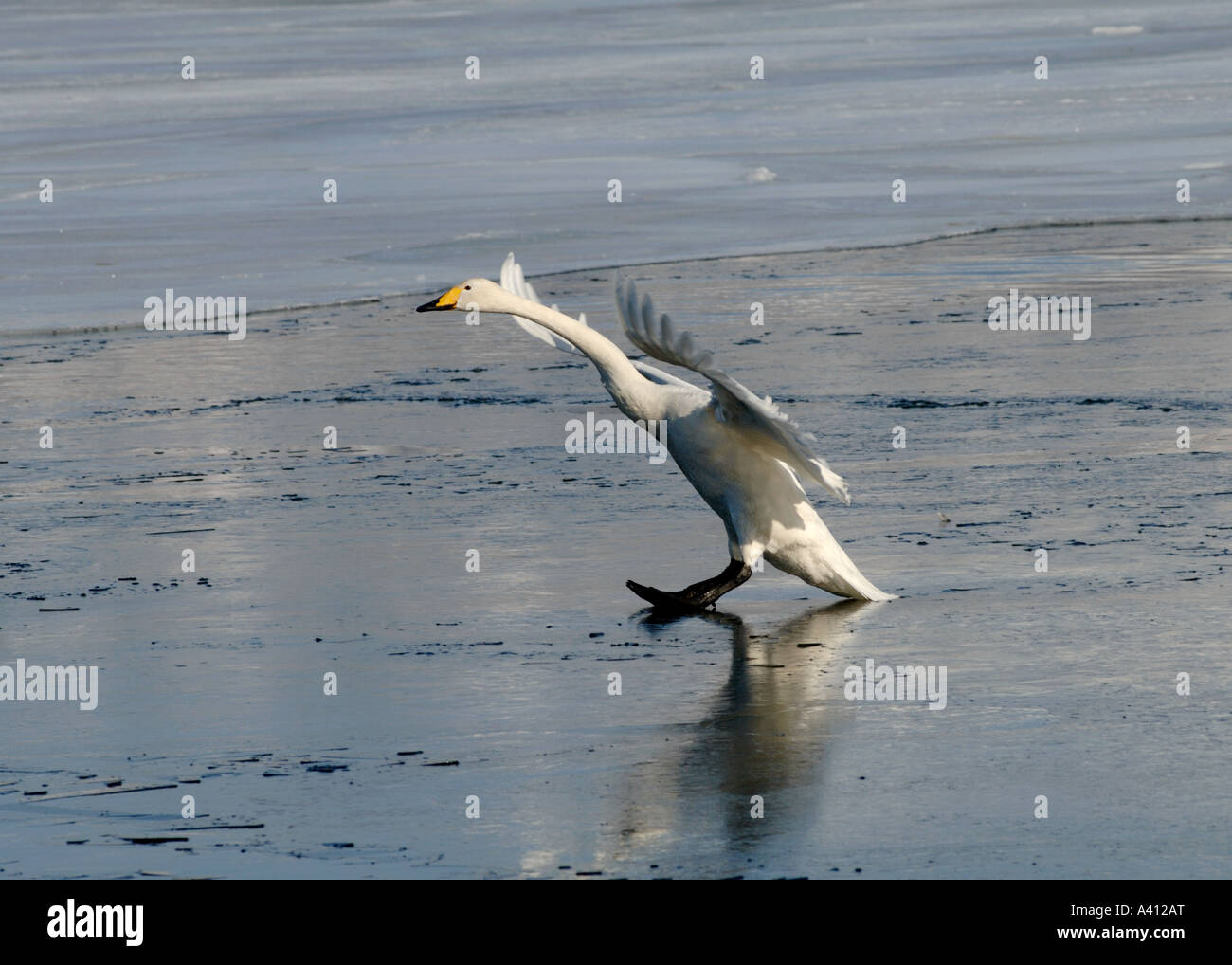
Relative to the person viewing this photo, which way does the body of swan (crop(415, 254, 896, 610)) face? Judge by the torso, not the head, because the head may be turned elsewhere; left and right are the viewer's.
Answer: facing to the left of the viewer
